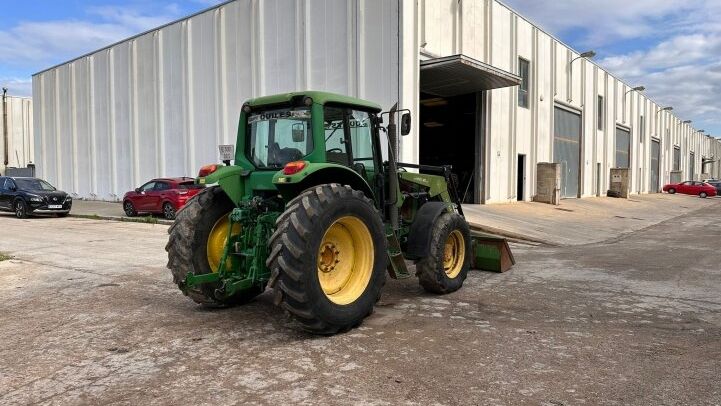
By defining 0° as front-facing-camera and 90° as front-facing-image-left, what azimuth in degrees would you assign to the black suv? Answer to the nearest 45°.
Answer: approximately 315°

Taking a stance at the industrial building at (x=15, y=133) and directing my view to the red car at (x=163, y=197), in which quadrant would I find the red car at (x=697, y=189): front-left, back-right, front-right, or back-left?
front-left

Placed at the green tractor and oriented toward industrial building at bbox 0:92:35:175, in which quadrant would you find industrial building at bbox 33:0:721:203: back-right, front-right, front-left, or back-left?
front-right

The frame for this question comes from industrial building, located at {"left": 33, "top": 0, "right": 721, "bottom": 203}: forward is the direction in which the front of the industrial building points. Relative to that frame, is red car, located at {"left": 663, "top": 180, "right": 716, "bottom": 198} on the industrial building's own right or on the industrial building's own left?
on the industrial building's own left

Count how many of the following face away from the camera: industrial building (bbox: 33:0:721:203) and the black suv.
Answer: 0

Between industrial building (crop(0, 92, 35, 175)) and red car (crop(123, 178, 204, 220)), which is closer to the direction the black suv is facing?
the red car

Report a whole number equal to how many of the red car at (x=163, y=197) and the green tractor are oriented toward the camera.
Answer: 0

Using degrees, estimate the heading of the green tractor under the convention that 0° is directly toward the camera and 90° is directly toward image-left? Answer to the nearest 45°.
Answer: approximately 225°

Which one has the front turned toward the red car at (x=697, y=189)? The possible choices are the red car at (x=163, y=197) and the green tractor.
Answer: the green tractor

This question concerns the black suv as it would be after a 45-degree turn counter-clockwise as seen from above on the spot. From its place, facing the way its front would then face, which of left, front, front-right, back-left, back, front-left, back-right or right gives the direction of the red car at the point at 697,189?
front

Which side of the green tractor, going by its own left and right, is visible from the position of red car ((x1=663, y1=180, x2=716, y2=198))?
front
